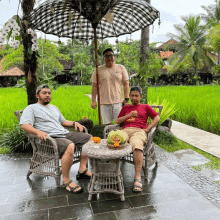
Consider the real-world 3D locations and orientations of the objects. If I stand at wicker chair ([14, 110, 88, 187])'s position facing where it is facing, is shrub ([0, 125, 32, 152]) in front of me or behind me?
behind

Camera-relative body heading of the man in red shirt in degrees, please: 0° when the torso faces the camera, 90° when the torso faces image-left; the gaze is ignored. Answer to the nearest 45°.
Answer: approximately 0°

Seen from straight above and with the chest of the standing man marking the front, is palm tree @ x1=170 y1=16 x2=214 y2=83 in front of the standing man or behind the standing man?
behind

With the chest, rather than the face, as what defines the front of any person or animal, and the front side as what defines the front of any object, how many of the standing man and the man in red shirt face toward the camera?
2

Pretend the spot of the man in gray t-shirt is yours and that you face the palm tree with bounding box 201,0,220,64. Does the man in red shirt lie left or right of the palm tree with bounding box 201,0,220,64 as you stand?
right

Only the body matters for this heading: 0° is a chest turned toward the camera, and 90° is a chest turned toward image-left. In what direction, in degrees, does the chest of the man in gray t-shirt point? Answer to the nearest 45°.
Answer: approximately 315°

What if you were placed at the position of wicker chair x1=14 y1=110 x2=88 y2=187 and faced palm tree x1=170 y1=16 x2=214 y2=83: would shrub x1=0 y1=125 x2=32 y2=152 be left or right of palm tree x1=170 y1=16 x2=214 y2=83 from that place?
left

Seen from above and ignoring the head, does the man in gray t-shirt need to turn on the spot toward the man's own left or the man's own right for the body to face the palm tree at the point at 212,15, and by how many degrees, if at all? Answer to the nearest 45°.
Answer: approximately 90° to the man's own left

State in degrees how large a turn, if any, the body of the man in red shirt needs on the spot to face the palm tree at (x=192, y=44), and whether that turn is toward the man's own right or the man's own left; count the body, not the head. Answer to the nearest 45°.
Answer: approximately 180°

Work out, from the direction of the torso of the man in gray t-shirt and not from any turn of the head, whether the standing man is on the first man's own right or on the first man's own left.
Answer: on the first man's own left

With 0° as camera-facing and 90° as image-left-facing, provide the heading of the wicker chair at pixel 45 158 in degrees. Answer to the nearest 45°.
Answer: approximately 315°
